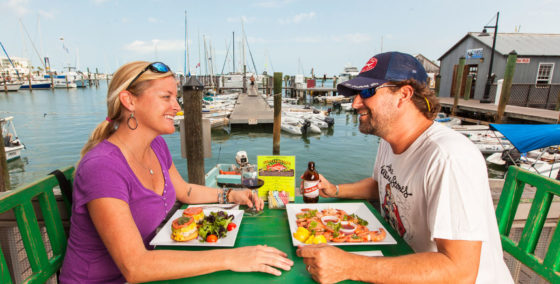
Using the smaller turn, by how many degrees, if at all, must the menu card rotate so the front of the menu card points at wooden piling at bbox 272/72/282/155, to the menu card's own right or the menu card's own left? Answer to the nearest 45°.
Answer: approximately 180°

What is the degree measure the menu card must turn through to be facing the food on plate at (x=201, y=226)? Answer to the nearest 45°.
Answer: approximately 45° to its right

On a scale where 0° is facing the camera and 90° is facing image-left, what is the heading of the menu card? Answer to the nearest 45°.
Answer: approximately 0°

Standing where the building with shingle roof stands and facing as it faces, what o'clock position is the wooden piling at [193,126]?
The wooden piling is roughly at 11 o'clock from the building with shingle roof.

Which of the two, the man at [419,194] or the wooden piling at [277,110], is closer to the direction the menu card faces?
the man

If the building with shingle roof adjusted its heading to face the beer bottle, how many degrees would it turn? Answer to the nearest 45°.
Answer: approximately 45° to its left

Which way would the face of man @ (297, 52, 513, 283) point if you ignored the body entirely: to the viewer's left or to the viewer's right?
to the viewer's left

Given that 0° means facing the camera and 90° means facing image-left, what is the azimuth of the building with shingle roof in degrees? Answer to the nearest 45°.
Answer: approximately 45°

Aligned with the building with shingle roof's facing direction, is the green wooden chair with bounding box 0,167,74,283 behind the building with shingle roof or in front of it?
in front

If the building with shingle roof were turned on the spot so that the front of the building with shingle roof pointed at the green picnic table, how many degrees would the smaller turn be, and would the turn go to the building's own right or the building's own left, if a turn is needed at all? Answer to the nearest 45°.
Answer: approximately 45° to the building's own left

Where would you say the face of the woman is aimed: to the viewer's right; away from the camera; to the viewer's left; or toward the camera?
to the viewer's right

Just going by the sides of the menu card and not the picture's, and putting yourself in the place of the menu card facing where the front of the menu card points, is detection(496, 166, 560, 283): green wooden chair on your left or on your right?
on your left

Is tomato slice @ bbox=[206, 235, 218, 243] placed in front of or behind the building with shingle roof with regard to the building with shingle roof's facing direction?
in front
